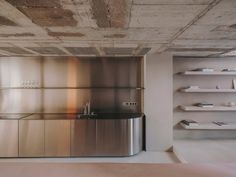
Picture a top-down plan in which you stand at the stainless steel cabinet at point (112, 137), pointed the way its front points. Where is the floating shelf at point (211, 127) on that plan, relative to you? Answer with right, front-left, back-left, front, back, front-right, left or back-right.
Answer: left

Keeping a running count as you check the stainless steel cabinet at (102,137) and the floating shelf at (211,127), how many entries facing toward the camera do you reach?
2

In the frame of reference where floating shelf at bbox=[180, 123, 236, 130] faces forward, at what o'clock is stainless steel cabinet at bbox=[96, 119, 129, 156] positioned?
The stainless steel cabinet is roughly at 2 o'clock from the floating shelf.

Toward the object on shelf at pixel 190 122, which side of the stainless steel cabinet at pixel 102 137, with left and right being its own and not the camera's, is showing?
left

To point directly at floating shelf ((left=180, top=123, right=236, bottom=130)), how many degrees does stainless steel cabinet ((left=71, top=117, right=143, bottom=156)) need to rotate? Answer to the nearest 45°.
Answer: approximately 90° to its left

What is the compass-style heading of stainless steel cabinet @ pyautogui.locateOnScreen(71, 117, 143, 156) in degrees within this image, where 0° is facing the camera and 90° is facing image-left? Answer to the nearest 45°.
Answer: approximately 0°

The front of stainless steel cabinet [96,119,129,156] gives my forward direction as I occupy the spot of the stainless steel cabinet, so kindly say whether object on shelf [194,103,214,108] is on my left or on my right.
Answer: on my left

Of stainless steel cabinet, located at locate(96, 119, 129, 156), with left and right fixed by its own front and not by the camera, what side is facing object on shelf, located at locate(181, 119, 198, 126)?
left
